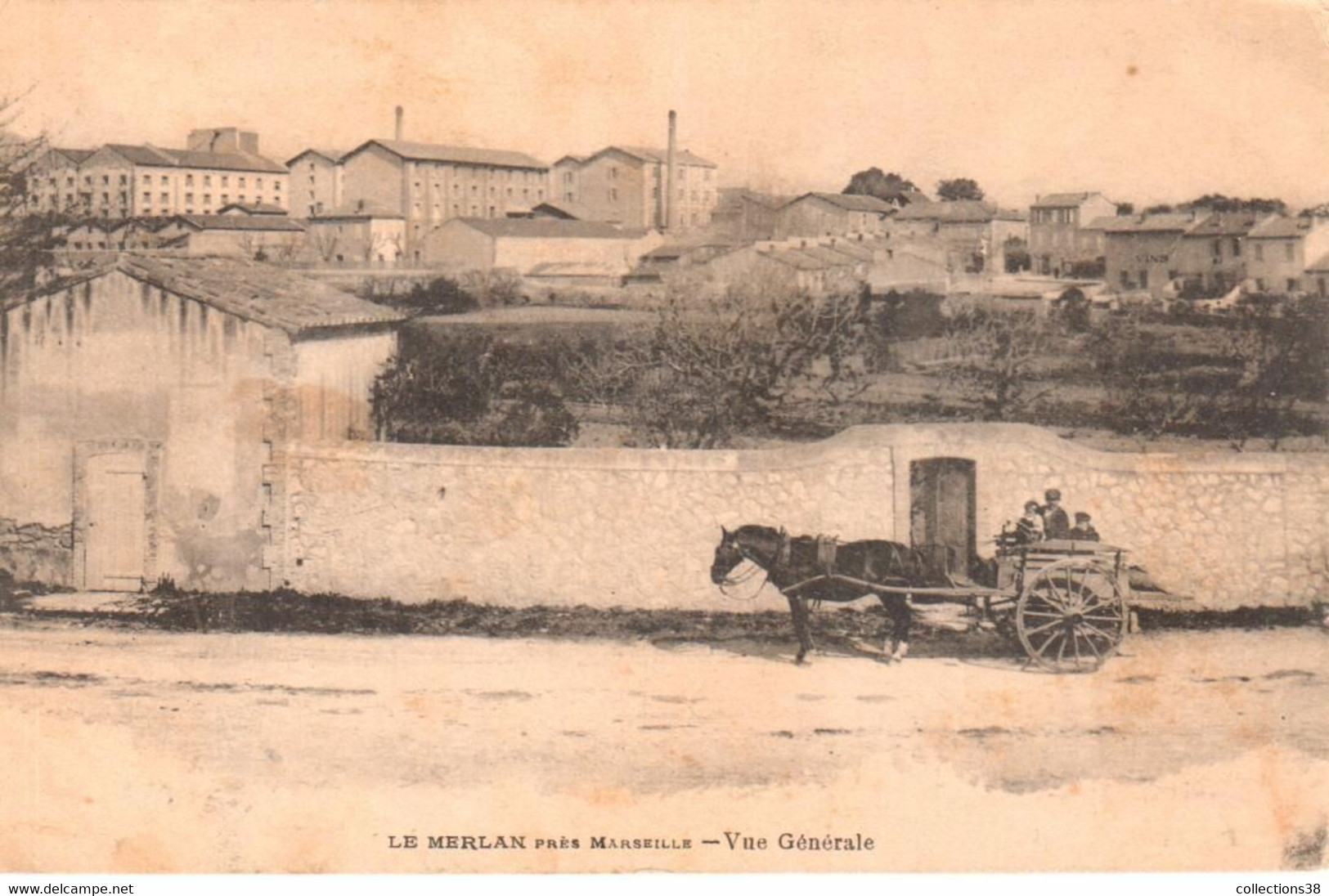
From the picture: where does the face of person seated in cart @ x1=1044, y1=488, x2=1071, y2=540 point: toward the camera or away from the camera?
toward the camera

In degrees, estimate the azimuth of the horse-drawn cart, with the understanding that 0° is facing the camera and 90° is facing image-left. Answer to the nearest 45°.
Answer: approximately 90°

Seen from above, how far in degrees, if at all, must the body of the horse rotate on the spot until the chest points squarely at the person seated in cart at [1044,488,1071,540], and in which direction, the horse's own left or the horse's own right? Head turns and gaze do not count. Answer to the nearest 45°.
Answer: approximately 180°

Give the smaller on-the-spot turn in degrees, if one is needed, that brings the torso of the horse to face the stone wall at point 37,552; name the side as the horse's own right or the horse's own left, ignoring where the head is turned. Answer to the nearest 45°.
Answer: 0° — it already faces it

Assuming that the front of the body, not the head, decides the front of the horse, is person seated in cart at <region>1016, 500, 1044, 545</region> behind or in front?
behind

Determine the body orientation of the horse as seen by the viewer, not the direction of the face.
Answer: to the viewer's left

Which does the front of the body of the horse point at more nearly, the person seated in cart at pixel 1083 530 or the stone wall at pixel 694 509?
the stone wall
